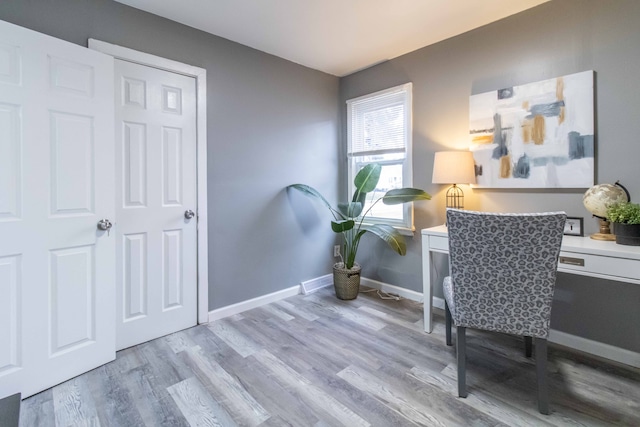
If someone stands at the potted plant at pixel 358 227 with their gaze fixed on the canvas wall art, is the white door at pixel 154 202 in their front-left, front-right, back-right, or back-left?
back-right

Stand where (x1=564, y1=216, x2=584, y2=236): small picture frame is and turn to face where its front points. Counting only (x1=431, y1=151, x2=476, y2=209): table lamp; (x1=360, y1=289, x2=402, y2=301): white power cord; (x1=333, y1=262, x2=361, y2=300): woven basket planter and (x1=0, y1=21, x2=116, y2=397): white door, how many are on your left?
0

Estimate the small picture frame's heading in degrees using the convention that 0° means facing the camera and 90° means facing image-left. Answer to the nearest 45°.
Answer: approximately 0°

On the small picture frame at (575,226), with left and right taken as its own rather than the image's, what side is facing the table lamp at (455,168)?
right

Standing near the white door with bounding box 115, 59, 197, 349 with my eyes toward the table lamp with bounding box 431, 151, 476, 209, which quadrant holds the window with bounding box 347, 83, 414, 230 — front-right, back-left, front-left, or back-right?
front-left

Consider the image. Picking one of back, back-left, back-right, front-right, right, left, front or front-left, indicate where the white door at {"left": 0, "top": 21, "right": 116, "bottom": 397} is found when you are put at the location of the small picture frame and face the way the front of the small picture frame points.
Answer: front-right

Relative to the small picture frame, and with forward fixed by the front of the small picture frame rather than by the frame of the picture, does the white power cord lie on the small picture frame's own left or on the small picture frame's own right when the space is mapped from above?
on the small picture frame's own right

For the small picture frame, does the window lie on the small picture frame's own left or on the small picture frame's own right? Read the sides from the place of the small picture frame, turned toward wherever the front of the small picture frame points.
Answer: on the small picture frame's own right

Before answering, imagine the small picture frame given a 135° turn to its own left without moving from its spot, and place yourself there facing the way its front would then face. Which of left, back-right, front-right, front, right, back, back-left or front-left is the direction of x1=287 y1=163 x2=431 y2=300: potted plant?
back-left

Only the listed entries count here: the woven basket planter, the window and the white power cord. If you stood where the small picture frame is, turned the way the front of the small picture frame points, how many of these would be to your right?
3

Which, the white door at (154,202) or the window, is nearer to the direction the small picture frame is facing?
the white door

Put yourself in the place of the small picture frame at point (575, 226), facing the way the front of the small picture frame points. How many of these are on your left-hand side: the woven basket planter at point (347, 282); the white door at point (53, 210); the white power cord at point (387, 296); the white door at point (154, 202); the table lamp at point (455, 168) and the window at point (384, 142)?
0

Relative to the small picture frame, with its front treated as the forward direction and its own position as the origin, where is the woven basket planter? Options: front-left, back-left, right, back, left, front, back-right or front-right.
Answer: right
